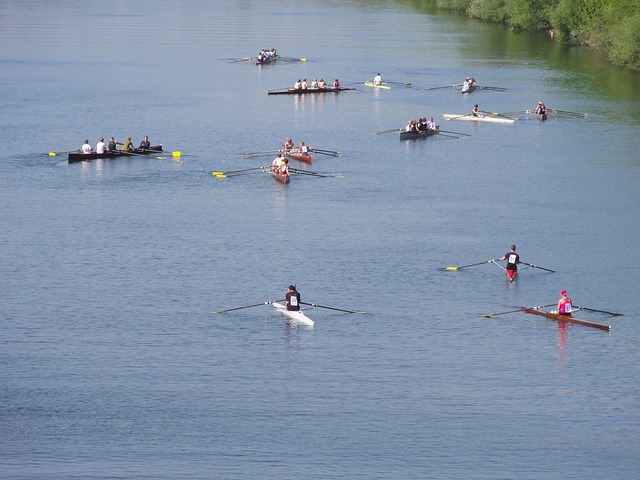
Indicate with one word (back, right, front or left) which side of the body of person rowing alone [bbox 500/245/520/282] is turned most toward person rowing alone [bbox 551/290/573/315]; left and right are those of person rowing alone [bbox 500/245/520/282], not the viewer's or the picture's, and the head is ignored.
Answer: back

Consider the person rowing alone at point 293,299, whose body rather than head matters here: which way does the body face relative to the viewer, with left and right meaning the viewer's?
facing away from the viewer and to the left of the viewer

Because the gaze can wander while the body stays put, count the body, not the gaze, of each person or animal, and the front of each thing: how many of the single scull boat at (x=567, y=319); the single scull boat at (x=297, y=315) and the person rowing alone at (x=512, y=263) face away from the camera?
1

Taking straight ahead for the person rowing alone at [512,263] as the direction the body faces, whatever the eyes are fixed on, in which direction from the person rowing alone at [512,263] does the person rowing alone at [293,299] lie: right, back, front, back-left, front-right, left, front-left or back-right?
back-left

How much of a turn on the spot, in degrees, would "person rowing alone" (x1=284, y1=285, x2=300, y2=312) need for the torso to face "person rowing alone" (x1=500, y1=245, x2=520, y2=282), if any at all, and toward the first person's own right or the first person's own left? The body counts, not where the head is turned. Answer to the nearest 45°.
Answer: approximately 90° to the first person's own right

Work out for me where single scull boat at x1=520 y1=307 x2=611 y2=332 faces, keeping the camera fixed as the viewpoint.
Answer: facing the viewer and to the right of the viewer

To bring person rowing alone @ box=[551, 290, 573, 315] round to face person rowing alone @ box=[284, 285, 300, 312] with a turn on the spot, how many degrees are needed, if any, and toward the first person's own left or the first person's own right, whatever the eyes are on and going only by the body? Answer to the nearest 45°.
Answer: approximately 45° to the first person's own left

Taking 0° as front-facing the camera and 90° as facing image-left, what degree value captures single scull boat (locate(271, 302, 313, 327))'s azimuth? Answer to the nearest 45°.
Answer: approximately 315°

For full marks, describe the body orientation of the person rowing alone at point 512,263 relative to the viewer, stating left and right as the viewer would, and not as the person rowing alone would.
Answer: facing away from the viewer

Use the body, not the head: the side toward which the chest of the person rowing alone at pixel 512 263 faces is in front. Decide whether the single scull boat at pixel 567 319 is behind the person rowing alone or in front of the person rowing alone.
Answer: behind

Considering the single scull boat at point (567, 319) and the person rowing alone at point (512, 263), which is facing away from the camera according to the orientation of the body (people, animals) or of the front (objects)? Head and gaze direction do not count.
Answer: the person rowing alone

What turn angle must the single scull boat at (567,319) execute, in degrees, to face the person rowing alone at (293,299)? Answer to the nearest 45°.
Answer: approximately 135° to its right

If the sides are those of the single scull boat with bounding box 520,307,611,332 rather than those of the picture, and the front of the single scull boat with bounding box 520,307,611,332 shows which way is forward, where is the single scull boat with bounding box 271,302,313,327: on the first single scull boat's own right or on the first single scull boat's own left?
on the first single scull boat's own right

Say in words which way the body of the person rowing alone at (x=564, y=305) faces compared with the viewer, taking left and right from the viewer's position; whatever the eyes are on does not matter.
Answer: facing away from the viewer and to the left of the viewer

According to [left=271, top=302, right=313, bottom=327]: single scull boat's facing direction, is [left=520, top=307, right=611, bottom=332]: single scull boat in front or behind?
in front

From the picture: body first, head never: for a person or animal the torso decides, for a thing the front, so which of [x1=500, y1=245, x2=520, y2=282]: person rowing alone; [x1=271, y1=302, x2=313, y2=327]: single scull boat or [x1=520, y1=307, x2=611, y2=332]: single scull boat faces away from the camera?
the person rowing alone

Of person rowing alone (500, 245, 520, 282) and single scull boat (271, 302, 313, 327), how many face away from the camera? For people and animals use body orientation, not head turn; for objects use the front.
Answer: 1
